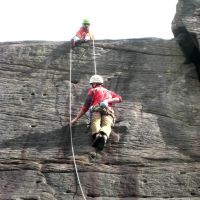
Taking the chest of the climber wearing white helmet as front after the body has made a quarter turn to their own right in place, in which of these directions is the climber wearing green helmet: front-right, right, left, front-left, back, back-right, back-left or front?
left

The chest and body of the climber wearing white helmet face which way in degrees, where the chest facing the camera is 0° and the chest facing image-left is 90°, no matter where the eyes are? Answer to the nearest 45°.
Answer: approximately 180°
